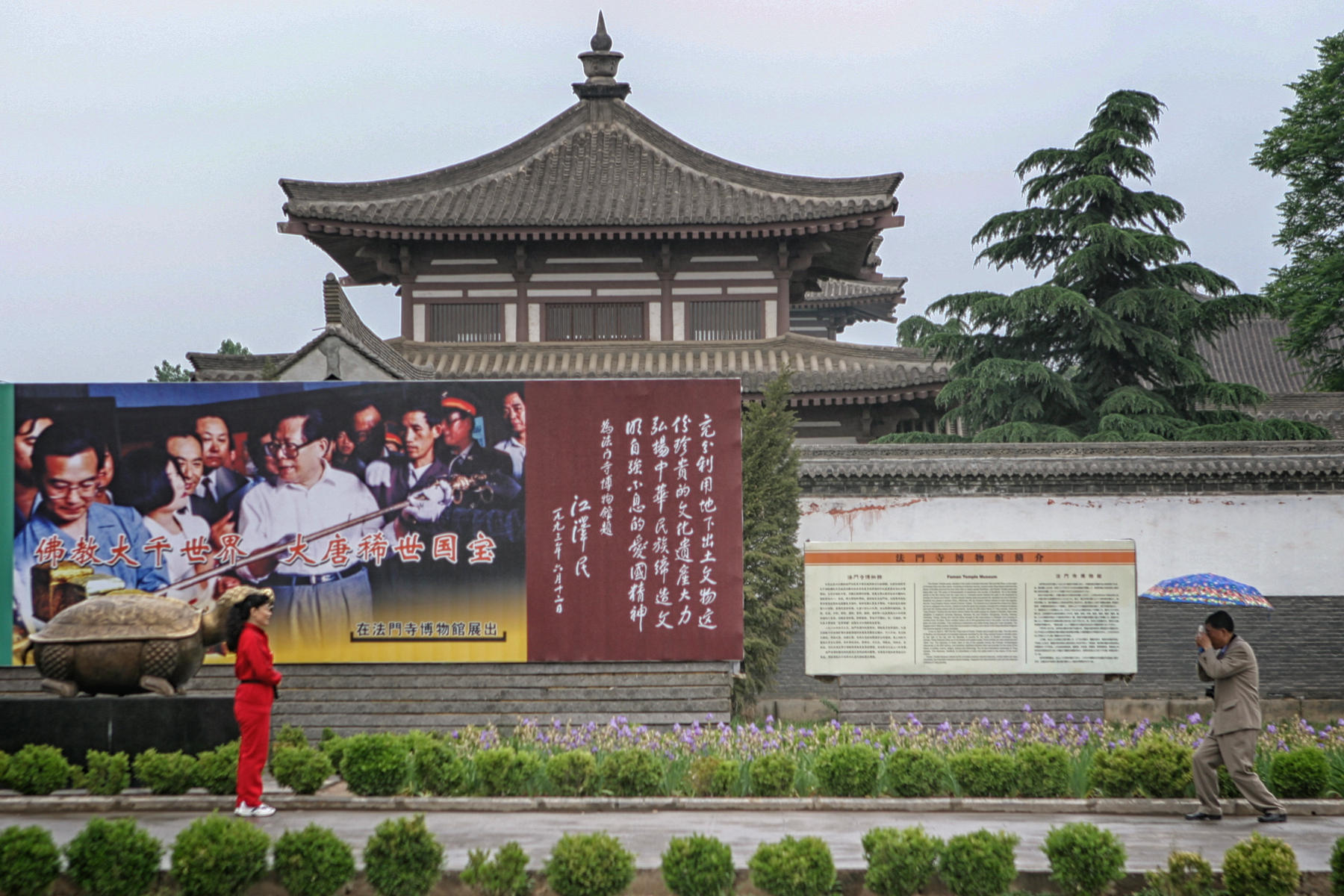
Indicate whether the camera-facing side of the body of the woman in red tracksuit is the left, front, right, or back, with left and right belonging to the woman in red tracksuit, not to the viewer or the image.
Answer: right

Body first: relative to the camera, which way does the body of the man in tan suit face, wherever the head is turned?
to the viewer's left

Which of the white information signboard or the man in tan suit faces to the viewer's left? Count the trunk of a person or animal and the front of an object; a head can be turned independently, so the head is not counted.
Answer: the man in tan suit

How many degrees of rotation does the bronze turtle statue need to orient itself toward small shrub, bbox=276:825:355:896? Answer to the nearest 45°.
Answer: approximately 90° to its right

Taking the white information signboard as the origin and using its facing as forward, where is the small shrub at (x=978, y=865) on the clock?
The small shrub is roughly at 12 o'clock from the white information signboard.

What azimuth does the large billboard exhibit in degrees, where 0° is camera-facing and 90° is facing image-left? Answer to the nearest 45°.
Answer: approximately 0°

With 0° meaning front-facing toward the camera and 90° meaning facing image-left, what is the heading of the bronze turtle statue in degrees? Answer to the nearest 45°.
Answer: approximately 270°
